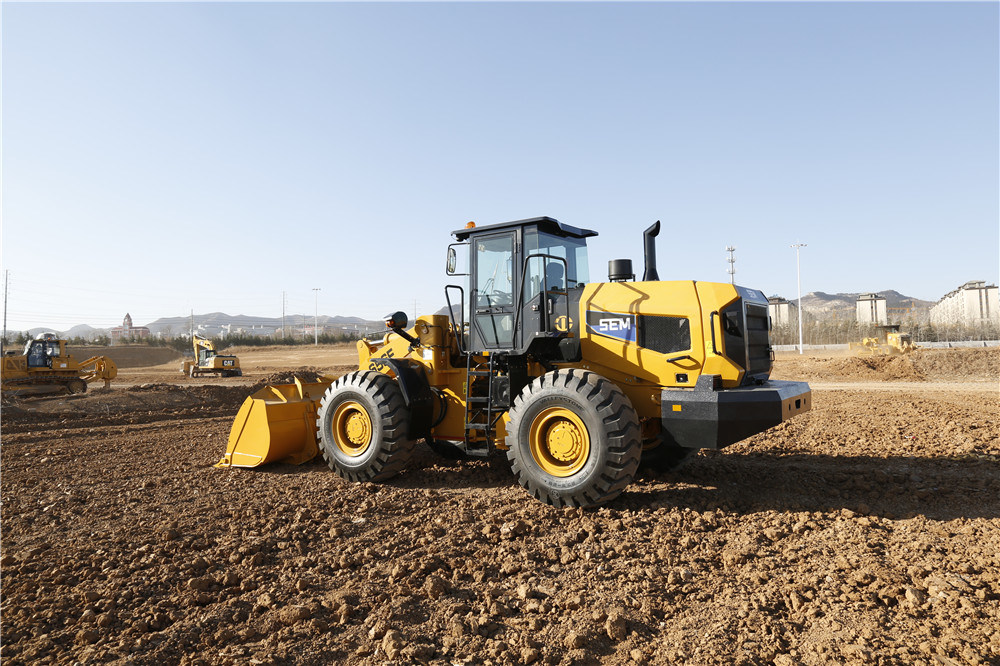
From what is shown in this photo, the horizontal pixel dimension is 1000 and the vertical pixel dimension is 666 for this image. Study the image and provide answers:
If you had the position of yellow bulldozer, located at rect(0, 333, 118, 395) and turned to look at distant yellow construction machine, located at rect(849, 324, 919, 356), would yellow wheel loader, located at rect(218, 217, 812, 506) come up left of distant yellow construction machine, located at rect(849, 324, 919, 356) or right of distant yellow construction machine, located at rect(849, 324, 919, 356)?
right

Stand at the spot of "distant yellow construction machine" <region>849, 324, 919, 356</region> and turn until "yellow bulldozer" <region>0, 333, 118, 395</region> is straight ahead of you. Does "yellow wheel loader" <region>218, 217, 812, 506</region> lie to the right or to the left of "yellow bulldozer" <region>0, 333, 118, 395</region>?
left

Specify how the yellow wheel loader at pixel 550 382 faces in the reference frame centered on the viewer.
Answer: facing away from the viewer and to the left of the viewer

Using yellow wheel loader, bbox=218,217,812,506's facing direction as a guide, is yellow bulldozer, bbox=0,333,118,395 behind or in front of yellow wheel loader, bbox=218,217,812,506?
in front

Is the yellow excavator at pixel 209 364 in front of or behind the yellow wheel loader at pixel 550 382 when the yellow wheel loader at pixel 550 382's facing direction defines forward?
in front
